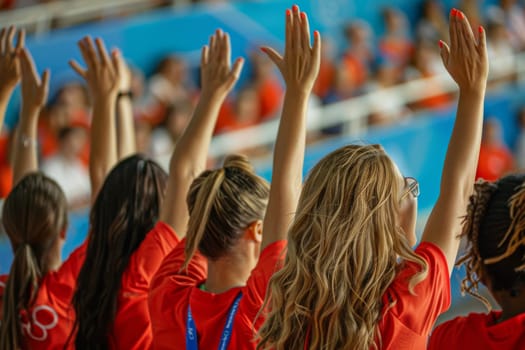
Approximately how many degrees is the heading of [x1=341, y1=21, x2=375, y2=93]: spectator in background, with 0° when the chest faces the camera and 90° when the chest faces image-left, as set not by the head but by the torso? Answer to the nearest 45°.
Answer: approximately 0°

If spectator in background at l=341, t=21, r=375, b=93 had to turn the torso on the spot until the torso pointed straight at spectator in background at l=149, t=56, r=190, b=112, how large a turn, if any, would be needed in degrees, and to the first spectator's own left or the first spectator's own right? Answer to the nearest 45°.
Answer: approximately 45° to the first spectator's own right

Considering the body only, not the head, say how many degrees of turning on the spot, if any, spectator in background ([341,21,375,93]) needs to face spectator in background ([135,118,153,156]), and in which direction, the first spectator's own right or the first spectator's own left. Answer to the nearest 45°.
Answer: approximately 45° to the first spectator's own right

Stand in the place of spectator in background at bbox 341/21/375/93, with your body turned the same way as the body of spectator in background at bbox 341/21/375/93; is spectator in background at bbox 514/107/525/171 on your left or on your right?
on your left

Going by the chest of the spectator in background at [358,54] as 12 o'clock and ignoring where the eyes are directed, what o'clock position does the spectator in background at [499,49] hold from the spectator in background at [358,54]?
the spectator in background at [499,49] is roughly at 8 o'clock from the spectator in background at [358,54].

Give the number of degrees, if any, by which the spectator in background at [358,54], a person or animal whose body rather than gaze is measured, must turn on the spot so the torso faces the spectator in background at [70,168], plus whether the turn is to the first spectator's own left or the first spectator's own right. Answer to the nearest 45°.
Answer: approximately 45° to the first spectator's own right

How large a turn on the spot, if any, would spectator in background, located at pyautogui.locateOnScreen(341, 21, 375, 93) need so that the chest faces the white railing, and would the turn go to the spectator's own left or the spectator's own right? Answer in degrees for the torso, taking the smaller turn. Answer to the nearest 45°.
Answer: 0° — they already face it

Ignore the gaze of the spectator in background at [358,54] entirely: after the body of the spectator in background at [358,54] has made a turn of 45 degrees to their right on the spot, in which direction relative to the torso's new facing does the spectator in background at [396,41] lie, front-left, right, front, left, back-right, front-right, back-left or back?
back
